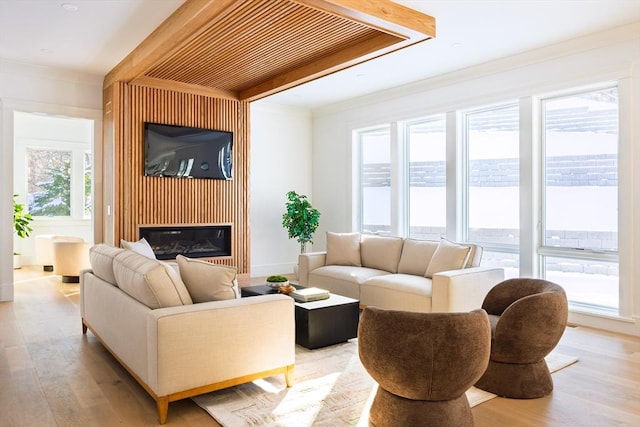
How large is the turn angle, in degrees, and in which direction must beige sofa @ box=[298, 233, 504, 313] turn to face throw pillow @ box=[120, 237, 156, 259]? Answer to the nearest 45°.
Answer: approximately 45° to its right

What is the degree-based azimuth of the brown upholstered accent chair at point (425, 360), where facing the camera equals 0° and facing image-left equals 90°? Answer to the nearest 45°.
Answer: approximately 180°

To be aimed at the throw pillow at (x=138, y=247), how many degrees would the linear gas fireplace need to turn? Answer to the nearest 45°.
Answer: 0° — it already faces it

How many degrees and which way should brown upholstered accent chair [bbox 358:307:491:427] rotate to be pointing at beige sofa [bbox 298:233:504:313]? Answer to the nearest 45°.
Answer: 0° — it already faces it

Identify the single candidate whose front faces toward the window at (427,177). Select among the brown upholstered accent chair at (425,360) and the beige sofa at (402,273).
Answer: the brown upholstered accent chair

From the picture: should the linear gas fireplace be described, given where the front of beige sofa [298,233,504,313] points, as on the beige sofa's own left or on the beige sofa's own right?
on the beige sofa's own right

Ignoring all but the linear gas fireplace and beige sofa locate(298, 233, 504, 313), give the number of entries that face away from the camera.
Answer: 0

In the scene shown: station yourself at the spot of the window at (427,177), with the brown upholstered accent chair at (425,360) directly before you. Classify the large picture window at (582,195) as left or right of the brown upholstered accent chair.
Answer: left

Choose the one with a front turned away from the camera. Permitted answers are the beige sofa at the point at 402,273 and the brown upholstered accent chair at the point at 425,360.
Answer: the brown upholstered accent chair

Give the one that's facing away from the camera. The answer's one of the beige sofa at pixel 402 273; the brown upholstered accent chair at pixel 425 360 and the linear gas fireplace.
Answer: the brown upholstered accent chair

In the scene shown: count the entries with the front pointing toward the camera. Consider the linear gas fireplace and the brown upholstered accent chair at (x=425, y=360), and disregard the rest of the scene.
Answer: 1

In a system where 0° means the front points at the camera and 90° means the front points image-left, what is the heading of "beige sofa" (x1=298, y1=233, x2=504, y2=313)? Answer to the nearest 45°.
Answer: approximately 45°

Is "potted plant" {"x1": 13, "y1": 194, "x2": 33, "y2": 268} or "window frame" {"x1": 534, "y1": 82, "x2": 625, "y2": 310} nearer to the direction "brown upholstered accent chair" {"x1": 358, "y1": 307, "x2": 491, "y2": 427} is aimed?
the window frame

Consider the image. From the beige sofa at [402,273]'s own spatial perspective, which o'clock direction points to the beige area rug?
The beige area rug is roughly at 11 o'clock from the beige sofa.

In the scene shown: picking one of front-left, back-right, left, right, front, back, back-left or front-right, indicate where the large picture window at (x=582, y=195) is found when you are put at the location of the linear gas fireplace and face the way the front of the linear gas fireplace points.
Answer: front-left

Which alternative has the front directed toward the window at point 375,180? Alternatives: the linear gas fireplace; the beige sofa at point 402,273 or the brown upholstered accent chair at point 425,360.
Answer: the brown upholstered accent chair
